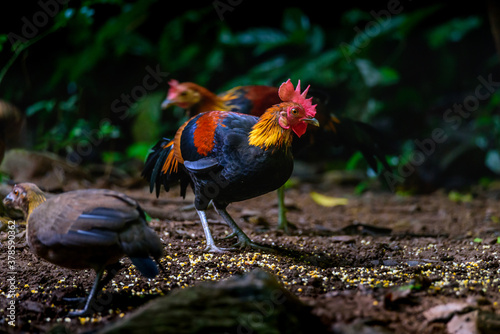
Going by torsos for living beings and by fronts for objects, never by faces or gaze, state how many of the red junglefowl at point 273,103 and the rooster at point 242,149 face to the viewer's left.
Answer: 1

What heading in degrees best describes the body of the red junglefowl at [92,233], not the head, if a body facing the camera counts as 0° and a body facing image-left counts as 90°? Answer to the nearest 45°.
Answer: approximately 90°

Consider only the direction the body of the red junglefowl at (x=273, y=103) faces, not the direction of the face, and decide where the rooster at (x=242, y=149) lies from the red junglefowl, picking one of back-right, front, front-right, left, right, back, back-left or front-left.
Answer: left

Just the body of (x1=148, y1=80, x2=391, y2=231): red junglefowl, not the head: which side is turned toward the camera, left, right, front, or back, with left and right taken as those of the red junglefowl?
left

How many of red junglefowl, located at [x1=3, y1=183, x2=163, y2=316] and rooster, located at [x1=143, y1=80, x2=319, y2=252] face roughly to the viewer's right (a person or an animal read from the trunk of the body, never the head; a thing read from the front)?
1

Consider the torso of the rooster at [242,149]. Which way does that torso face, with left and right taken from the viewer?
facing to the right of the viewer

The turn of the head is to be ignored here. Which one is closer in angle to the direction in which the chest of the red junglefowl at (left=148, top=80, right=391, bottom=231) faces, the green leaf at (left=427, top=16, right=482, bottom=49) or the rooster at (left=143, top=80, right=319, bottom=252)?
the rooster

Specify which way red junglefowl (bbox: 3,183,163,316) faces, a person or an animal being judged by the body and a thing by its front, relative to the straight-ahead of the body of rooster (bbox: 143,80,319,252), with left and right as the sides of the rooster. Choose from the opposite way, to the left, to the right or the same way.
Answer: the opposite way

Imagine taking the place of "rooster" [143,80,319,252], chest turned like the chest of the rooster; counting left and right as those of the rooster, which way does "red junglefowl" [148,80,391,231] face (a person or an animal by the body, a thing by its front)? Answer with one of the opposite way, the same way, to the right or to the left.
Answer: the opposite way
